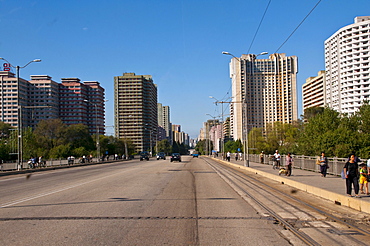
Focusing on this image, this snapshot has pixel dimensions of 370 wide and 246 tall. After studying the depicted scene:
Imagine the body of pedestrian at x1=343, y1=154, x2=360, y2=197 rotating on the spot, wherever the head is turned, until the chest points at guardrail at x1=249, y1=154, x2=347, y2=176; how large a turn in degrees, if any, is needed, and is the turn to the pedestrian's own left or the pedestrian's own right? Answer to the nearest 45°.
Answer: approximately 180°

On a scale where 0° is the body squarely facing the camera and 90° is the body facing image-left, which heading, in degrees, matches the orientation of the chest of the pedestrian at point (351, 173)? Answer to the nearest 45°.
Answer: approximately 0°

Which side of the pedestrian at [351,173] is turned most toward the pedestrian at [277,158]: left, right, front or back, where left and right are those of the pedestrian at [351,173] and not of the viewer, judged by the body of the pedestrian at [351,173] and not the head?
back
